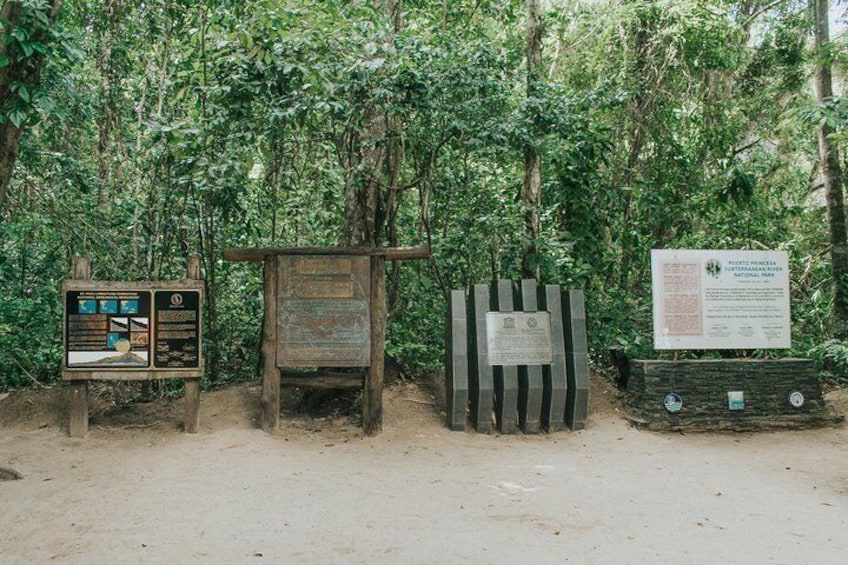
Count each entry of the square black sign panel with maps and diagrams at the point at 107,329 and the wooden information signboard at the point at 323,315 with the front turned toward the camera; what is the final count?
2

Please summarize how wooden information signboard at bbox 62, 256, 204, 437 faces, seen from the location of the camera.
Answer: facing the viewer

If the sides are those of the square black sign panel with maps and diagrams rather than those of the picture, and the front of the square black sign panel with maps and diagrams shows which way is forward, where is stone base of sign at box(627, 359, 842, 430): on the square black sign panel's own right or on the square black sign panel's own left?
on the square black sign panel's own left

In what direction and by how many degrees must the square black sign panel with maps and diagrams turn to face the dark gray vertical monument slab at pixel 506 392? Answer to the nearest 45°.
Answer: approximately 90° to its left

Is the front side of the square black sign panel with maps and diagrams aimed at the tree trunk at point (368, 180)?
no

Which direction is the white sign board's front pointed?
toward the camera

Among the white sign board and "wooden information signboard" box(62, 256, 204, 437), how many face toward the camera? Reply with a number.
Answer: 2

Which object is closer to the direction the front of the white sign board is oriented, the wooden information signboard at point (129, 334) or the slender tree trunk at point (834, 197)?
the wooden information signboard

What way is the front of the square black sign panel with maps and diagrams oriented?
toward the camera

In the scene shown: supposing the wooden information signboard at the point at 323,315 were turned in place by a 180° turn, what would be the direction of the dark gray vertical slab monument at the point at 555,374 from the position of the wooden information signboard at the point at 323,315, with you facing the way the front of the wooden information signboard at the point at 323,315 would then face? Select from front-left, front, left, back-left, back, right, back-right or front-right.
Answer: right

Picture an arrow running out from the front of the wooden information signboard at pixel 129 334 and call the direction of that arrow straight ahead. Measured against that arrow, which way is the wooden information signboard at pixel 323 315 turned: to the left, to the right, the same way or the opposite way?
the same way

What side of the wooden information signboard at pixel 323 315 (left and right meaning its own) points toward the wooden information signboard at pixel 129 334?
right

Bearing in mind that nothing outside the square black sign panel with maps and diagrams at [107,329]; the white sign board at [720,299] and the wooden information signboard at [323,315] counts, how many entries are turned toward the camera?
3

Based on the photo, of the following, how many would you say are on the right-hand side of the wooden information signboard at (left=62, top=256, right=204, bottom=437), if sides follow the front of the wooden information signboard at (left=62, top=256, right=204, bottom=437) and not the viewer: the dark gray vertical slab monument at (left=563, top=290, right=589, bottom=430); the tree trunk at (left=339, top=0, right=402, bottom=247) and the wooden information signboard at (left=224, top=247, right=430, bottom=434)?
0
